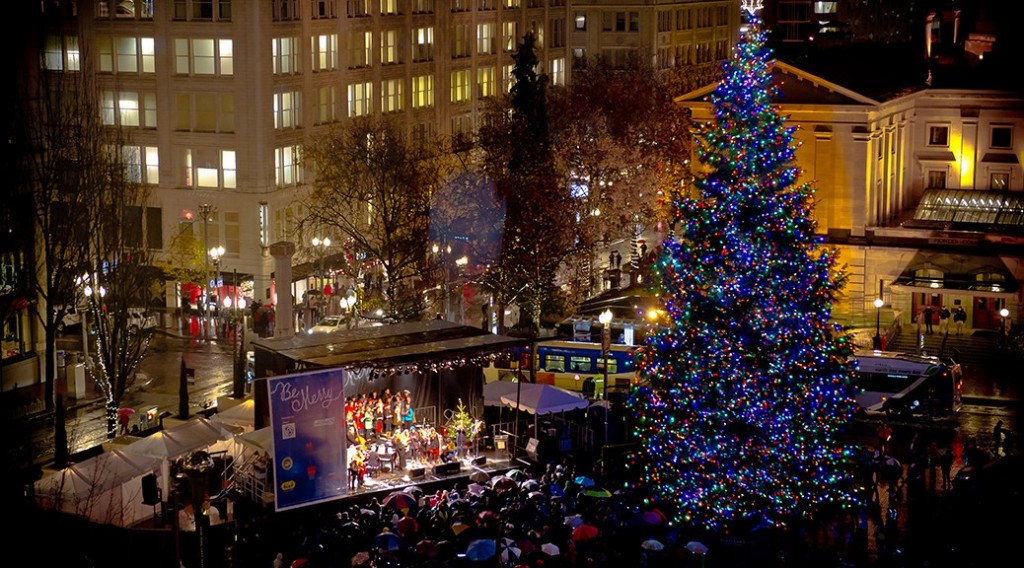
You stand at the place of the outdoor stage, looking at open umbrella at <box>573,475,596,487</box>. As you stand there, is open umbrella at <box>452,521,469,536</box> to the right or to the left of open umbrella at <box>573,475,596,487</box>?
right

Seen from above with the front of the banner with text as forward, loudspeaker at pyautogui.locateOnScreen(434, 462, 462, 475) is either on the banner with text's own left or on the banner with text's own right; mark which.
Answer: on the banner with text's own left

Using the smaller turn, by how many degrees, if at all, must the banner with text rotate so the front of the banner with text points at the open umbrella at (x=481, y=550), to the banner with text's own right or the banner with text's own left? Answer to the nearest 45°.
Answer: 0° — it already faces it

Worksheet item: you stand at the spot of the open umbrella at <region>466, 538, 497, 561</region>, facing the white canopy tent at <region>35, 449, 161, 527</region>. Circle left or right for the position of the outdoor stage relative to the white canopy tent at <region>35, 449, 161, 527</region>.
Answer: right

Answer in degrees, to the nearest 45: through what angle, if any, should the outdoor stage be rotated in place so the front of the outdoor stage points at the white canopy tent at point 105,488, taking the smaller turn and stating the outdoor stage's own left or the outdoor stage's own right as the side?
approximately 90° to the outdoor stage's own right

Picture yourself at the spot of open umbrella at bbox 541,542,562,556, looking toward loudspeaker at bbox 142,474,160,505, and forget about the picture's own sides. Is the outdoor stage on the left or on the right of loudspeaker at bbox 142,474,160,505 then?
right
